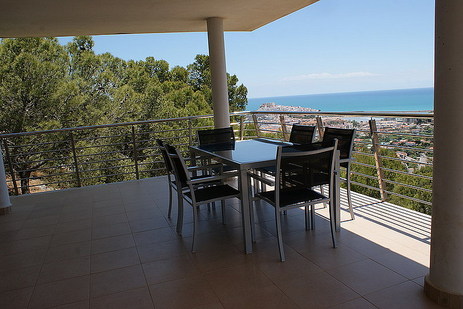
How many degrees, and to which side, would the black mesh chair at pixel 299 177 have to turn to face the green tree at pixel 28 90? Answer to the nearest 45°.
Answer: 0° — it already faces it

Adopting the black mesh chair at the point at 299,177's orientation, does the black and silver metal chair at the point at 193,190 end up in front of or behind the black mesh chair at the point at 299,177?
in front

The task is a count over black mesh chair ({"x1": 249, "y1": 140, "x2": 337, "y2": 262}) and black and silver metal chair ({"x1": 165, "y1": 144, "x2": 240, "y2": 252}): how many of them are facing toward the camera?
0

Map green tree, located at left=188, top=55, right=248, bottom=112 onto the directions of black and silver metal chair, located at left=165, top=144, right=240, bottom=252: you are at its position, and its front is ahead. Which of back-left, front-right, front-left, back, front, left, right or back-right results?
front-left

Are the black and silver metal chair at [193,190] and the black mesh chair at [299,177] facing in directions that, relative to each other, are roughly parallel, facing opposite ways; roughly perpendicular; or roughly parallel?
roughly perpendicular

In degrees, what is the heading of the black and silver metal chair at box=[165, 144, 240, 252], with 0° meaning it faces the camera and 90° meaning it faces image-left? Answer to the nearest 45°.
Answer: approximately 225°

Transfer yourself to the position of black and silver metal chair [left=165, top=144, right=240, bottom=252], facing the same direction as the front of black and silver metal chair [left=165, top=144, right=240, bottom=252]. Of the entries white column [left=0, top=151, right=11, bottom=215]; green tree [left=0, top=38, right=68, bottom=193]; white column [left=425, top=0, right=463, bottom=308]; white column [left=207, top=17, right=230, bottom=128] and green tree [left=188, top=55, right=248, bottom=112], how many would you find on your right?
1

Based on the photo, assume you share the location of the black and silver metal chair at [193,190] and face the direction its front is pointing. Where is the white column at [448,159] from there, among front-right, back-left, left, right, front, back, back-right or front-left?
right

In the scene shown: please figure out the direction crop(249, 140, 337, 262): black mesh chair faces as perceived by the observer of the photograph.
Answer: facing away from the viewer and to the left of the viewer

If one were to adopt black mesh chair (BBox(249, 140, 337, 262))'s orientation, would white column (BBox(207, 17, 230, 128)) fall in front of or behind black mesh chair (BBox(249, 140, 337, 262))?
in front

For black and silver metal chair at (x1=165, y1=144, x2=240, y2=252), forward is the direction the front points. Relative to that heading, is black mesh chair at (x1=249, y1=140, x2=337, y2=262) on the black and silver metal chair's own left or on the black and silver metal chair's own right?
on the black and silver metal chair's own right

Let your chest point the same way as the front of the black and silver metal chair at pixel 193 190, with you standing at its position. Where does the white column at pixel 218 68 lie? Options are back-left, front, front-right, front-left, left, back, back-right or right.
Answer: front-left
